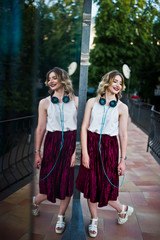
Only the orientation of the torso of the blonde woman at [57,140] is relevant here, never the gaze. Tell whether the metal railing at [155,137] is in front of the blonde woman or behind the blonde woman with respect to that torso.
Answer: behind

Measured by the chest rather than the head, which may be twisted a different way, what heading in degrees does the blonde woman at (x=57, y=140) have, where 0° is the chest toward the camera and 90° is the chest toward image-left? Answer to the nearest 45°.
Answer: approximately 0°

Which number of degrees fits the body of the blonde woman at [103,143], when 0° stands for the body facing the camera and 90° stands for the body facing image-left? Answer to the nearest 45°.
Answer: approximately 0°

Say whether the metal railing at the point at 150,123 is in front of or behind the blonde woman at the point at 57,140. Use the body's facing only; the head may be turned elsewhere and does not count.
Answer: behind

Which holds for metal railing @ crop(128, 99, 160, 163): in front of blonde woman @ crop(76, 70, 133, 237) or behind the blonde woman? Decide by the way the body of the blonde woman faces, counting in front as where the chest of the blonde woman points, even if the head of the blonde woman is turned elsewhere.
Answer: behind
